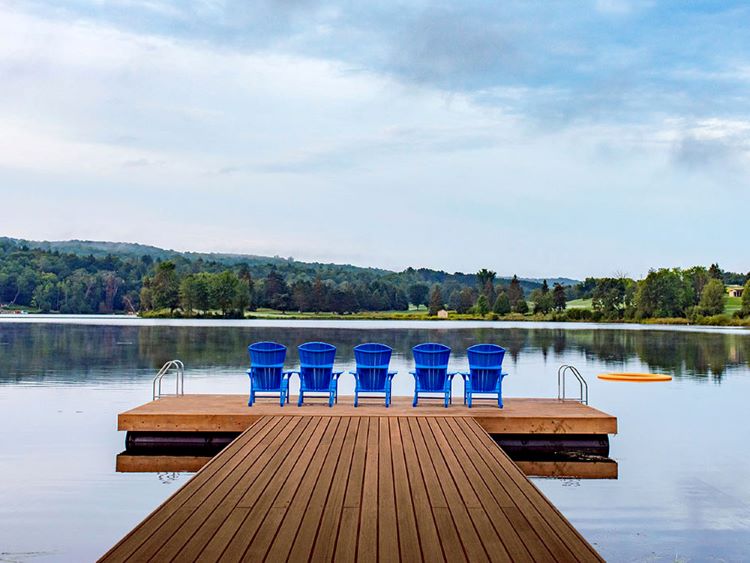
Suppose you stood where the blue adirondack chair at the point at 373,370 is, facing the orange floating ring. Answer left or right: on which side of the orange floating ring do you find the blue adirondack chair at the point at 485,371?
right

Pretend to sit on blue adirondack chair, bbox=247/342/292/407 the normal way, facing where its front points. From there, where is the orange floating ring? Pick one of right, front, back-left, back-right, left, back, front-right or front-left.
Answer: front-right

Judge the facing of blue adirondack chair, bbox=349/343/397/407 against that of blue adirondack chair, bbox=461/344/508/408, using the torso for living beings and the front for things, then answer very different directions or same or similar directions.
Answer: same or similar directions

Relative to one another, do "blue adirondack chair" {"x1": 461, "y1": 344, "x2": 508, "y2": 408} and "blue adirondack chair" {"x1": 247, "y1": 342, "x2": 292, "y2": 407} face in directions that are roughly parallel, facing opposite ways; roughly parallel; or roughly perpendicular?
roughly parallel

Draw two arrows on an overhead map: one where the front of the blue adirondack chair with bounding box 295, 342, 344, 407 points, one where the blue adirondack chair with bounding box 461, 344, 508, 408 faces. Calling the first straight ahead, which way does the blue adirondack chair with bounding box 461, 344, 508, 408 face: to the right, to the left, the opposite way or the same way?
the same way

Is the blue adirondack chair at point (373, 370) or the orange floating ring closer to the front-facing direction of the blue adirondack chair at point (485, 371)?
the orange floating ring

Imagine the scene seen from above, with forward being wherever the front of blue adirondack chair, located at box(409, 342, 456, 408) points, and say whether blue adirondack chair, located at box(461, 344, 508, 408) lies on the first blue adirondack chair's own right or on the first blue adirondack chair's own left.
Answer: on the first blue adirondack chair's own right

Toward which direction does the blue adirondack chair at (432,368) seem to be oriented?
away from the camera

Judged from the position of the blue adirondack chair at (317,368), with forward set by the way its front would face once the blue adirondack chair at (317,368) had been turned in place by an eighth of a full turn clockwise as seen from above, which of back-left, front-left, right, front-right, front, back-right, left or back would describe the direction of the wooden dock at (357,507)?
back-right

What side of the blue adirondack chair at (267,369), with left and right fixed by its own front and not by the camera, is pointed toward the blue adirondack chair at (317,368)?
right

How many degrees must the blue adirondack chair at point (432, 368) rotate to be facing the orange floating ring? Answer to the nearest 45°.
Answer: approximately 45° to its right

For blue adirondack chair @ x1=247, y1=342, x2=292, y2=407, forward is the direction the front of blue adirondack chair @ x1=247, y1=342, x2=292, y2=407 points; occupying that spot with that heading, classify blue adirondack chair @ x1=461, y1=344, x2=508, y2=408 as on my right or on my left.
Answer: on my right

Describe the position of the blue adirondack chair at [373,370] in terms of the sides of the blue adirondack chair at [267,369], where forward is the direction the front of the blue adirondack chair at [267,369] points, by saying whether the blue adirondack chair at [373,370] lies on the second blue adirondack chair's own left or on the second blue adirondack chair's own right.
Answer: on the second blue adirondack chair's own right

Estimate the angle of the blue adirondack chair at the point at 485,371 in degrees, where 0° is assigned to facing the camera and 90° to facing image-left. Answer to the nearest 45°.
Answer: approximately 180°

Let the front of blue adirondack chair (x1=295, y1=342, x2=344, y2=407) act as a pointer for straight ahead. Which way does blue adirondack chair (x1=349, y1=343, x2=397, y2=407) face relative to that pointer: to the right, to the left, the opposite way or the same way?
the same way

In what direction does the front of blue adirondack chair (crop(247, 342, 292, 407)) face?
away from the camera

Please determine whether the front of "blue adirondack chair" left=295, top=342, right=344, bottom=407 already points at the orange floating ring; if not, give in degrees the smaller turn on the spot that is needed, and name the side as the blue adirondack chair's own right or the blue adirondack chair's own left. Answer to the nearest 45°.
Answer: approximately 45° to the blue adirondack chair's own right

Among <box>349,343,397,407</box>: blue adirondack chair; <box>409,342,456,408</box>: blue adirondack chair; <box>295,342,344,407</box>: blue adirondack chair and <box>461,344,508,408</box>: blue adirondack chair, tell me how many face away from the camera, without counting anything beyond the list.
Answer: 4

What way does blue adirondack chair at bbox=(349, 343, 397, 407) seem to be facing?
away from the camera
